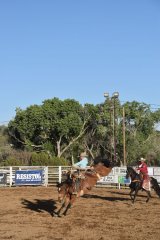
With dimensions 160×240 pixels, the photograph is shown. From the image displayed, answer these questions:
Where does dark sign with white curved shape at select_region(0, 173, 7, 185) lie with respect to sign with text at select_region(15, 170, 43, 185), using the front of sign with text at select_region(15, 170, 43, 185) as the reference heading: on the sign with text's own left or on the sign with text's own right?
on the sign with text's own right

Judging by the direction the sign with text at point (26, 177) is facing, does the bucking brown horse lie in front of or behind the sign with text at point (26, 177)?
in front

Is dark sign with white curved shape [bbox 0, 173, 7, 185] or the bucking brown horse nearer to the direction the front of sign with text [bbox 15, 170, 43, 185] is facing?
the bucking brown horse

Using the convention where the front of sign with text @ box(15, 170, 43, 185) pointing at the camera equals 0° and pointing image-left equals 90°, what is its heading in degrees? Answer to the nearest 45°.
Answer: approximately 0°
